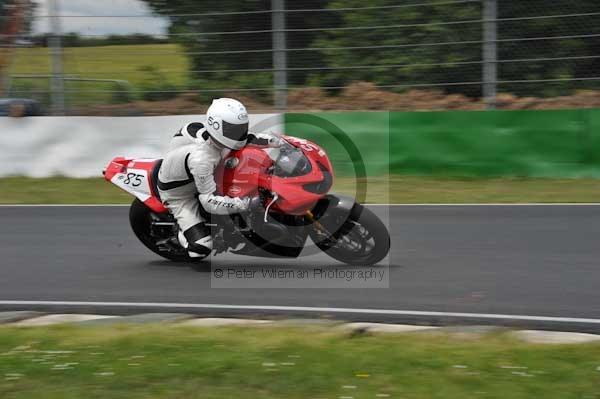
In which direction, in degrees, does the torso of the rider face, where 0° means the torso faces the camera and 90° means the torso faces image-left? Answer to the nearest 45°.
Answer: approximately 270°

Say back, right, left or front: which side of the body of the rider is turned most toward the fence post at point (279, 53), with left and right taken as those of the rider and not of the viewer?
left

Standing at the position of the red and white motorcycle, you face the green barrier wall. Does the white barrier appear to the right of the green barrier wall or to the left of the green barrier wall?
left

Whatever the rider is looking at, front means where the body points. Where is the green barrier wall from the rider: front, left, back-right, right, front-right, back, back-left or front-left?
front-left

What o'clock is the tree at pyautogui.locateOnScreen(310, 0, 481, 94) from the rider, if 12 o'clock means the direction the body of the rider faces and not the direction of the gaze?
The tree is roughly at 10 o'clock from the rider.

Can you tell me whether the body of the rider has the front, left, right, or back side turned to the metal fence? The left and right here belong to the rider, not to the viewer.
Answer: left

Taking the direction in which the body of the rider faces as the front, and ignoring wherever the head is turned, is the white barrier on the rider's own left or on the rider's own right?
on the rider's own left

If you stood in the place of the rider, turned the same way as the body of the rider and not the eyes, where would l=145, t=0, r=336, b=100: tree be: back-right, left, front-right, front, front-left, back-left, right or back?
left

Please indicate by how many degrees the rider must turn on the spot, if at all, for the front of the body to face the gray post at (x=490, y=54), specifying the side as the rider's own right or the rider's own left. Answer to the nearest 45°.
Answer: approximately 45° to the rider's own left

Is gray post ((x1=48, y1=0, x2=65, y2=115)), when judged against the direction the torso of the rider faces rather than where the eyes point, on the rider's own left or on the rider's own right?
on the rider's own left
